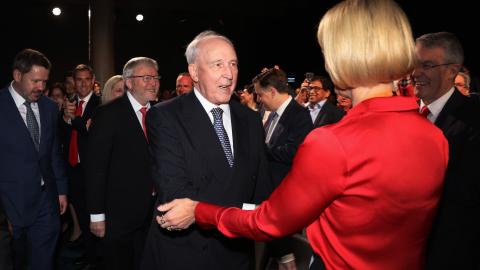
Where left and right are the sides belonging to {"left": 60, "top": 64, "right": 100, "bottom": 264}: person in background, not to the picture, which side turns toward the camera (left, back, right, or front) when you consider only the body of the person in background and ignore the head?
front

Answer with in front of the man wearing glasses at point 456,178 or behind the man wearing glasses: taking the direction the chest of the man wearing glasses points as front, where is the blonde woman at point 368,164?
in front

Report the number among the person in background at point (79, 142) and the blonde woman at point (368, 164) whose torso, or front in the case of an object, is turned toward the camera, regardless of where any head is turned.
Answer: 1

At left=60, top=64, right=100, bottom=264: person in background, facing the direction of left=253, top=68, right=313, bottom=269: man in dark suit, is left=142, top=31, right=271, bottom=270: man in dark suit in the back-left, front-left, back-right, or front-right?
front-right

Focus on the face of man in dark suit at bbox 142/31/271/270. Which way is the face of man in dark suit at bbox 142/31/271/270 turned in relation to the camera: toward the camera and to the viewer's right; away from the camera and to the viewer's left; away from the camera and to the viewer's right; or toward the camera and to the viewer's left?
toward the camera and to the viewer's right

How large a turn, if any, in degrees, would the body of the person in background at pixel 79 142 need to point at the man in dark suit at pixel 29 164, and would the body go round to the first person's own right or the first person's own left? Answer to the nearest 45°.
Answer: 0° — they already face them

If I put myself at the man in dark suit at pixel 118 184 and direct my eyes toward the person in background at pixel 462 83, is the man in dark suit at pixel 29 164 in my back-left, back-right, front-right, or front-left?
back-left

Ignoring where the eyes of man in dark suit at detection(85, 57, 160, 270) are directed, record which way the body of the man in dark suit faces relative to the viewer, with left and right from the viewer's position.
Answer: facing the viewer and to the right of the viewer
